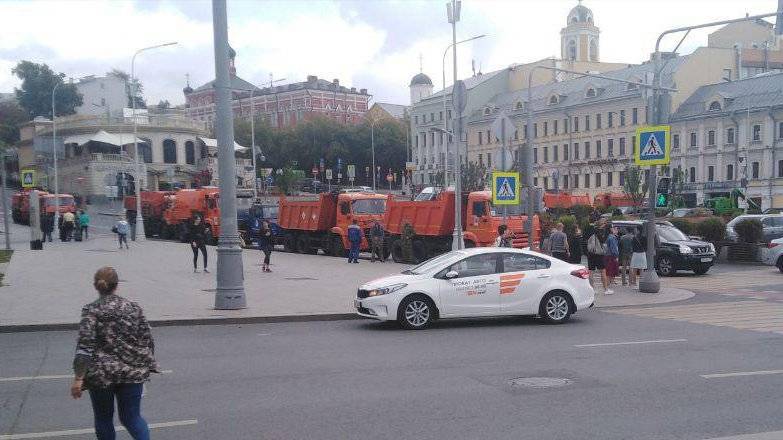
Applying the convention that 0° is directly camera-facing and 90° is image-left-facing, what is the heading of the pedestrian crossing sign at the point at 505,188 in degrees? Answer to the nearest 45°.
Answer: approximately 0°

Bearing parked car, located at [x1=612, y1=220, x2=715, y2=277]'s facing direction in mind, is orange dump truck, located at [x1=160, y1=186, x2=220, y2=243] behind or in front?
behind

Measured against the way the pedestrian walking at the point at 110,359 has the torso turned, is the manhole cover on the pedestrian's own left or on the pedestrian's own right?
on the pedestrian's own right

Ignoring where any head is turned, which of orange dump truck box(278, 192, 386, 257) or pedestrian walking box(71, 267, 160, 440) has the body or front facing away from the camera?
the pedestrian walking

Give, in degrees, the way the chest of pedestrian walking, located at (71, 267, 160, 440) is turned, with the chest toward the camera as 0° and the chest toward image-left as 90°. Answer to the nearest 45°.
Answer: approximately 180°

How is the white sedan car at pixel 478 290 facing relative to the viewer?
to the viewer's left

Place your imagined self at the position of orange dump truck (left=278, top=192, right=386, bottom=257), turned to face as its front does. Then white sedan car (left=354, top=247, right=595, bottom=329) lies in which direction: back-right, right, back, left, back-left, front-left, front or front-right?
front-right

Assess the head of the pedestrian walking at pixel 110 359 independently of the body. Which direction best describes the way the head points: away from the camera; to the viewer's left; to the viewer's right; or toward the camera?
away from the camera

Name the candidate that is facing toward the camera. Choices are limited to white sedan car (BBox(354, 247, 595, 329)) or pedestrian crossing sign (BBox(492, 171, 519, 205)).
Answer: the pedestrian crossing sign

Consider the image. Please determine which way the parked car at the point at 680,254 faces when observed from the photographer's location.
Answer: facing the viewer and to the right of the viewer
